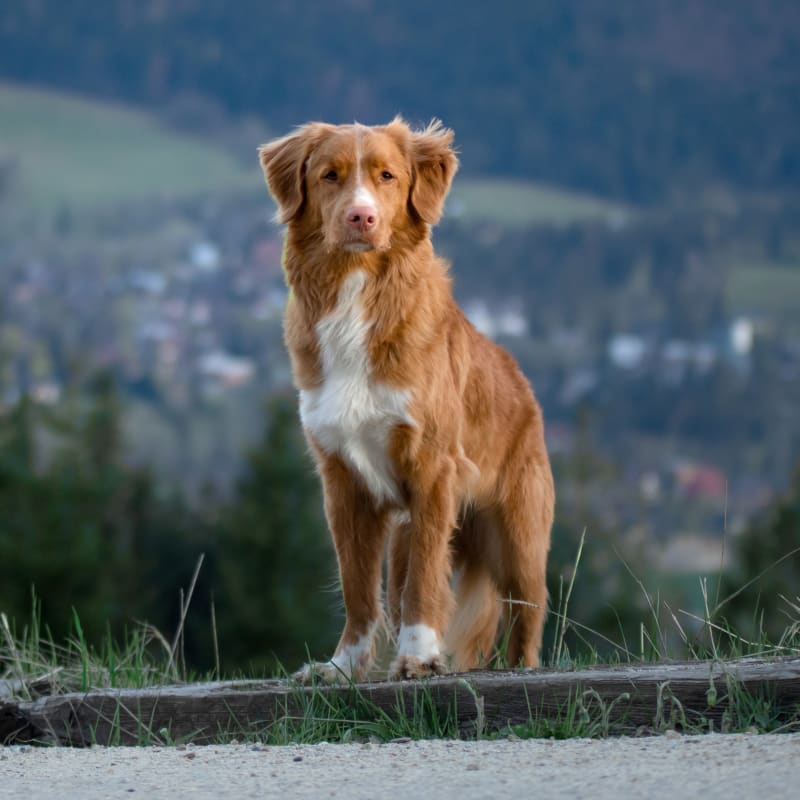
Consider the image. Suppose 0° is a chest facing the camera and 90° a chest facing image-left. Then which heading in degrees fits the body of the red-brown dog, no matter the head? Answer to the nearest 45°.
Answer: approximately 45°
